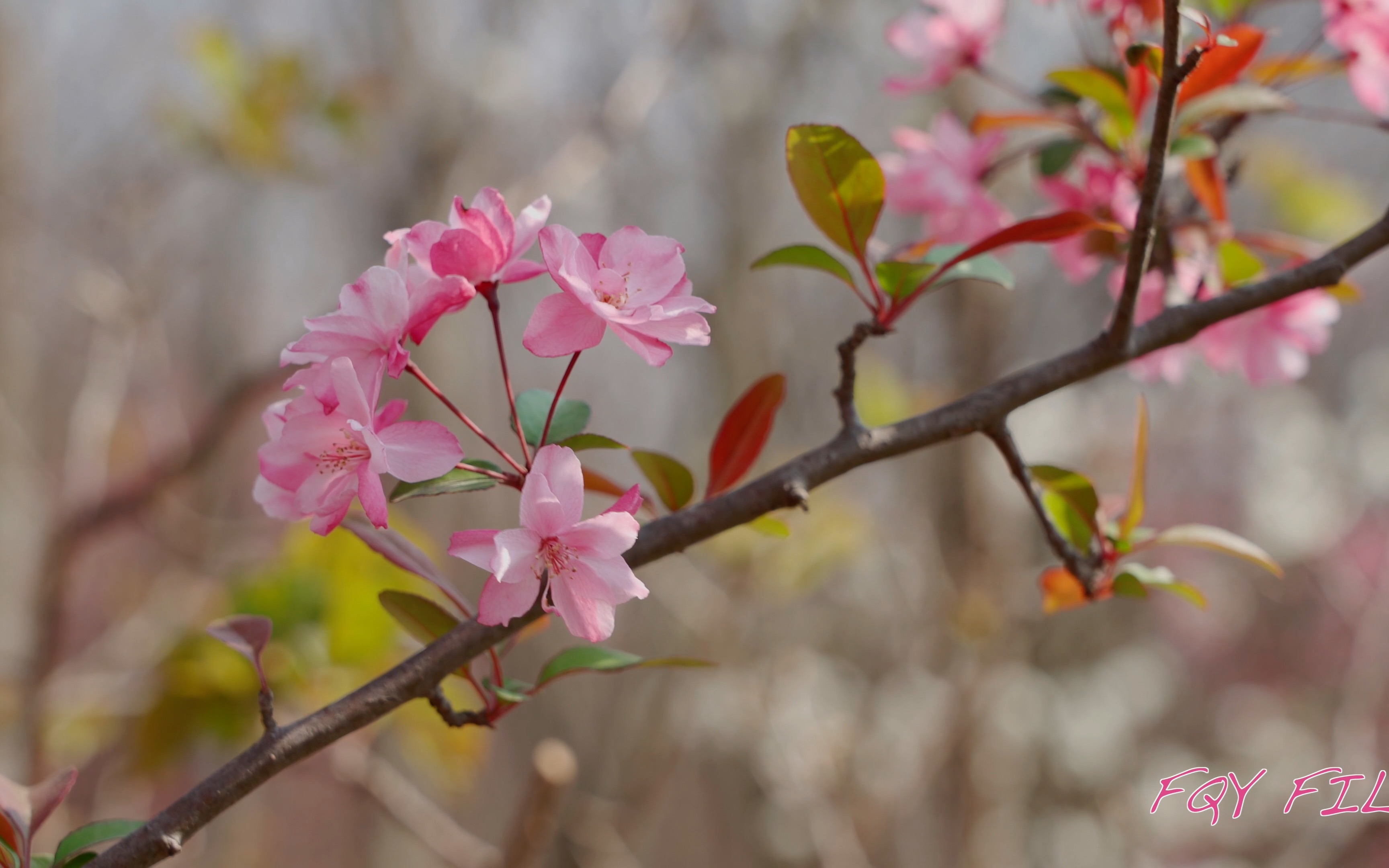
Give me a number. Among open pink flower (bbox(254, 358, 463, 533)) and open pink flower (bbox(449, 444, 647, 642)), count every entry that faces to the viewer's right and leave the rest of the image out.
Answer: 0

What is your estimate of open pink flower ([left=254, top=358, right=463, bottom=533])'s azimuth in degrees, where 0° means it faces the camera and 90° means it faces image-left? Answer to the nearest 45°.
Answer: approximately 45°

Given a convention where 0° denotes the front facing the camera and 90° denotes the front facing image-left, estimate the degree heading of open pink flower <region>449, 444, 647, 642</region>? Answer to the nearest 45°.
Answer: approximately 0°
